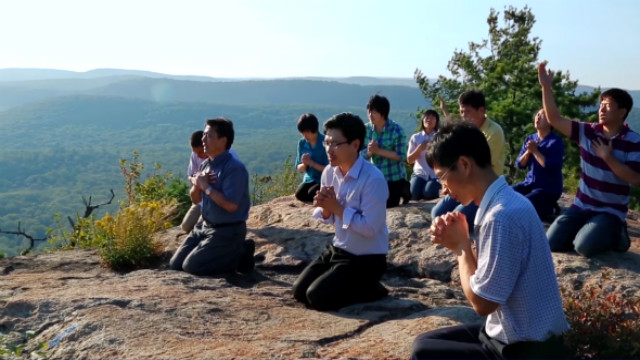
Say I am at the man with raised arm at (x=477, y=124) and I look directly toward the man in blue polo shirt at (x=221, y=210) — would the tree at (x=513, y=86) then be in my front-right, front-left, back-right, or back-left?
back-right

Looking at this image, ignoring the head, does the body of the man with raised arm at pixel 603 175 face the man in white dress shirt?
yes

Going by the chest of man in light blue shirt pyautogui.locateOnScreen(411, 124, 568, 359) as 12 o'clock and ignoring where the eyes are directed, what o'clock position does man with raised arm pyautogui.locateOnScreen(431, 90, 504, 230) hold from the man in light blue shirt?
The man with raised arm is roughly at 3 o'clock from the man in light blue shirt.

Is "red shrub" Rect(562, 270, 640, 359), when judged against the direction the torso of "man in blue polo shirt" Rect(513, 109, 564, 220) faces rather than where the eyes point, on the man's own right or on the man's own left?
on the man's own left

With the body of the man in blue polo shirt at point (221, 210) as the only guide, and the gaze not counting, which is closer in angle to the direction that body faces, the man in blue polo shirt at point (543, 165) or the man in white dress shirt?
the man in white dress shirt

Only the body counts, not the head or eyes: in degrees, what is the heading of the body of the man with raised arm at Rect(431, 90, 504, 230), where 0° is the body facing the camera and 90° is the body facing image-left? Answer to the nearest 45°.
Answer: approximately 45°

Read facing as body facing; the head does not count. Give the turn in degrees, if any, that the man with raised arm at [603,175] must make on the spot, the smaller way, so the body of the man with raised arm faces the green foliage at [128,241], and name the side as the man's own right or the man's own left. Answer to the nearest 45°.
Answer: approximately 45° to the man's own right

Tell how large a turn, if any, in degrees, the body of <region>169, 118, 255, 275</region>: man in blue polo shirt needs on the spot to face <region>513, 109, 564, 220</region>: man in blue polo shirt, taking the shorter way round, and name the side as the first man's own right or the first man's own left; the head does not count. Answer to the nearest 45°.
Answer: approximately 135° to the first man's own left

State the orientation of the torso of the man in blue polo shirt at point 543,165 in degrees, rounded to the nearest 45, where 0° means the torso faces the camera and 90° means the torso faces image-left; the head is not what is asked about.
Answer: approximately 45°

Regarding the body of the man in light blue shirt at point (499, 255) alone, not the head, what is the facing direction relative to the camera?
to the viewer's left

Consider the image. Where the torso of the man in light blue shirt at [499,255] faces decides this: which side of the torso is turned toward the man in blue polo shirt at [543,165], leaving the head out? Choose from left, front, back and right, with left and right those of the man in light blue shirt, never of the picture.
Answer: right
